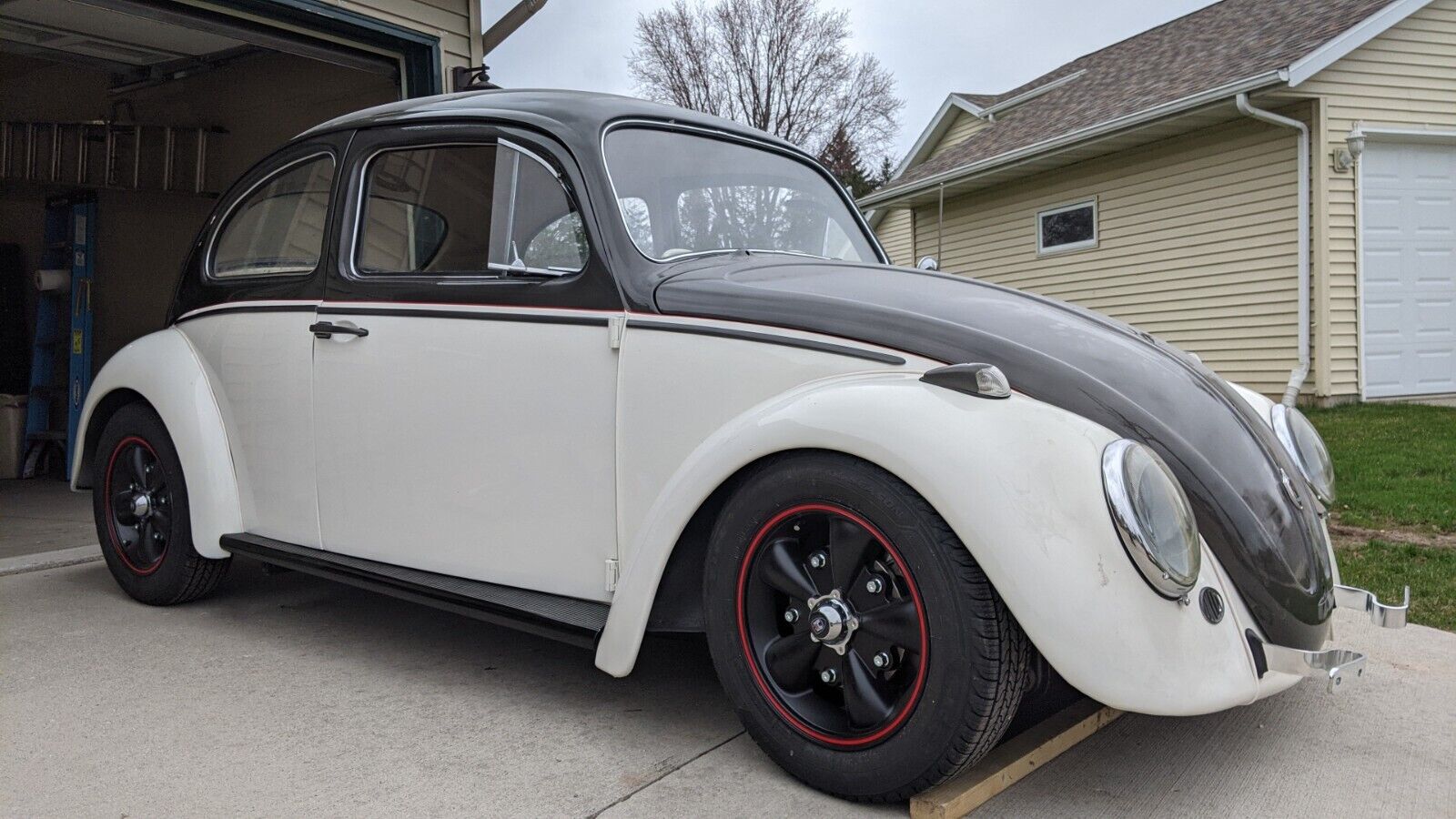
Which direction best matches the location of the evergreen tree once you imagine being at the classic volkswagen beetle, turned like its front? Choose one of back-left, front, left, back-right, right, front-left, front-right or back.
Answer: back-left

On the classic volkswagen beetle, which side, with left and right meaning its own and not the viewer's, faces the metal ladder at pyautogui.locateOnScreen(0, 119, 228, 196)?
back

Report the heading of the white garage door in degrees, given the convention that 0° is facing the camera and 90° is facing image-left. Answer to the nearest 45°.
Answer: approximately 0°

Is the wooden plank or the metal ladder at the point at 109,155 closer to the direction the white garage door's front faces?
the wooden plank

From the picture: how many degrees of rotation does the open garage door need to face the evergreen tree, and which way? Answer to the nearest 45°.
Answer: approximately 90° to its left

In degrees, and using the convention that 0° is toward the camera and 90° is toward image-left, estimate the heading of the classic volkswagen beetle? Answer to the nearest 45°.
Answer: approximately 315°

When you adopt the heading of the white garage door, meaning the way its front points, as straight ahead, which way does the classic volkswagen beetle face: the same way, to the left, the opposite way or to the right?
to the left

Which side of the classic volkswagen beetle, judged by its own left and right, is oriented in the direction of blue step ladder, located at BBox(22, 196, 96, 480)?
back

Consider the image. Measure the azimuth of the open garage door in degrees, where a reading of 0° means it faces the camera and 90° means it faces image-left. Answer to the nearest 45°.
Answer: approximately 315°

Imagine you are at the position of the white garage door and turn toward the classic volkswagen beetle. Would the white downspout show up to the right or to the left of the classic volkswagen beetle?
right

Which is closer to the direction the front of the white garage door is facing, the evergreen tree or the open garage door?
the open garage door
